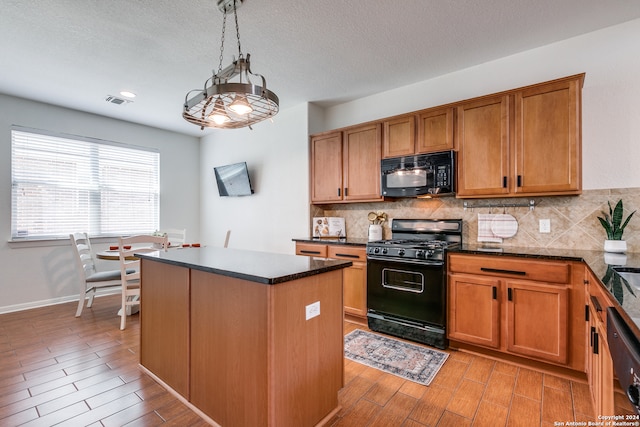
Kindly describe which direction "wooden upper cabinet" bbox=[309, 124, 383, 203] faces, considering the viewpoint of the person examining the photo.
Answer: facing the viewer and to the left of the viewer

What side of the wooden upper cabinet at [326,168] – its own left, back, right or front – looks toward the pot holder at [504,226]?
left

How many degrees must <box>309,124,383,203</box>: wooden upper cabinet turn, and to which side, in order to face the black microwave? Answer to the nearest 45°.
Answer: approximately 90° to its left

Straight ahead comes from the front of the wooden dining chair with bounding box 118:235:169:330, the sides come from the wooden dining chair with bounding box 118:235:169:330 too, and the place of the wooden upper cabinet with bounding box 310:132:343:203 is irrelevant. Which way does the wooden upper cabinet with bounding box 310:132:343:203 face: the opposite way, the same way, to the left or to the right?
to the left

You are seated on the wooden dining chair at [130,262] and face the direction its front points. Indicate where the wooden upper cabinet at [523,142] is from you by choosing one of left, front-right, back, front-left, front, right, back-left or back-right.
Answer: back-right

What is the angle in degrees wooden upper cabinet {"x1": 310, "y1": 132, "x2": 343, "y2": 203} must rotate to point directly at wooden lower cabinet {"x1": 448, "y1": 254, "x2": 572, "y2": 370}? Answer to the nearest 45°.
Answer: approximately 90° to its left

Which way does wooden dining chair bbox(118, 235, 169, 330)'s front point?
away from the camera

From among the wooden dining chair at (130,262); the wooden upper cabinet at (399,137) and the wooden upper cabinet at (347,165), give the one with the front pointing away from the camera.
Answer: the wooden dining chair

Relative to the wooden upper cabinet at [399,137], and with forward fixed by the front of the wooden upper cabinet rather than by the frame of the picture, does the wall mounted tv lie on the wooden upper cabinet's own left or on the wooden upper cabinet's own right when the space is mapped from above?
on the wooden upper cabinet's own right

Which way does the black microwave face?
toward the camera
